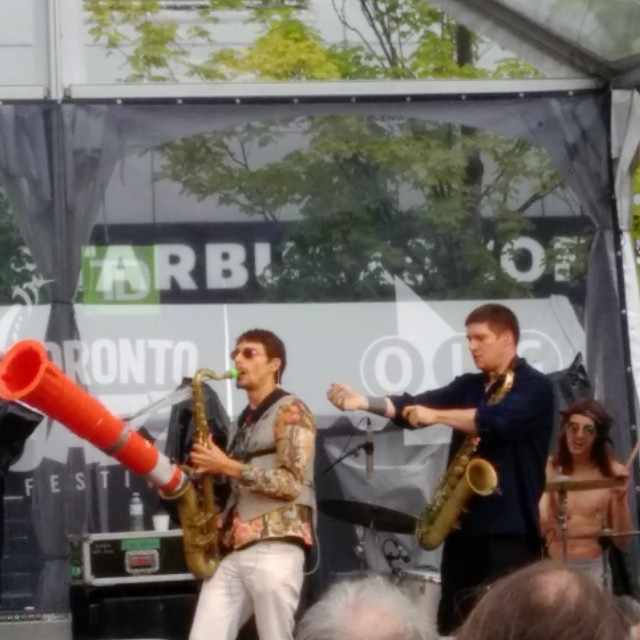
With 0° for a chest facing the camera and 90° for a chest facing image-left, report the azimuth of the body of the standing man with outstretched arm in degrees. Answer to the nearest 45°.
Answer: approximately 90°

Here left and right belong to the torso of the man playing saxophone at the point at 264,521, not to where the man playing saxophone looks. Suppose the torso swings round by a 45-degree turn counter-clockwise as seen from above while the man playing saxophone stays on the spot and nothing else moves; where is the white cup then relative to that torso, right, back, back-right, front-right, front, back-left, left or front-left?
back-right

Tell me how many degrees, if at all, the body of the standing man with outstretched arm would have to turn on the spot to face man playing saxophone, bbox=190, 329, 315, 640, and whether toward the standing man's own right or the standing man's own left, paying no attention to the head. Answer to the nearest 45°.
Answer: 0° — they already face them

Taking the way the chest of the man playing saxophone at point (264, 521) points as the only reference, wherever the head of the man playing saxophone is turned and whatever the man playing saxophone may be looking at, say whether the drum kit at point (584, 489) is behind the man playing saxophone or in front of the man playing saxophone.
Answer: behind

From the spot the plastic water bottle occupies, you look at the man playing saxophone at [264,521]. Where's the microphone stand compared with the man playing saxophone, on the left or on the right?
left

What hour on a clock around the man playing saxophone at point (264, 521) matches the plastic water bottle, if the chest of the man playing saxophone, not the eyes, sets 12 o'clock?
The plastic water bottle is roughly at 3 o'clock from the man playing saxophone.
